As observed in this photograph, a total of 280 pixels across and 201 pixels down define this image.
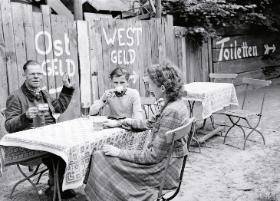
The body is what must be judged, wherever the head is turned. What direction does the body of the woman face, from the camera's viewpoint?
to the viewer's left

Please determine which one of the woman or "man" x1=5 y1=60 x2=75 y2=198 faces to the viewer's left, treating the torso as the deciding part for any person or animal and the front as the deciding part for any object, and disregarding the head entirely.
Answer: the woman

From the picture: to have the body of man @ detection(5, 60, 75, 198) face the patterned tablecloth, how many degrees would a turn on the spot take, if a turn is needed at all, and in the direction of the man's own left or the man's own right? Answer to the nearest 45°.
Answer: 0° — they already face it

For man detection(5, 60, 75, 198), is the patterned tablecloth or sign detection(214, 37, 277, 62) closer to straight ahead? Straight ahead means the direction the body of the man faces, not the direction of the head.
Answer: the patterned tablecloth

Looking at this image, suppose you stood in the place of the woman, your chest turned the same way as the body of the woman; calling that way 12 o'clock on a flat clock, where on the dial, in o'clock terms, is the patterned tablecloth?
The patterned tablecloth is roughly at 1 o'clock from the woman.

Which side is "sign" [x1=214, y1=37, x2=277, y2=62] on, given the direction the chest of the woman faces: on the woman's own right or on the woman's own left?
on the woman's own right

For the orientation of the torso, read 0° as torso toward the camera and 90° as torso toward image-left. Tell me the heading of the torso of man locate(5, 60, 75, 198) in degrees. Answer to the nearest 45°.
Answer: approximately 315°

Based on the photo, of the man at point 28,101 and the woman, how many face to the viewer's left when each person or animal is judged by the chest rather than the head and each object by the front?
1

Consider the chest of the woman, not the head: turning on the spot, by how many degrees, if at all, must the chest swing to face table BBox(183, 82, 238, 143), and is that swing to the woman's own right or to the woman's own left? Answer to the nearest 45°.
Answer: approximately 90° to the woman's own right
